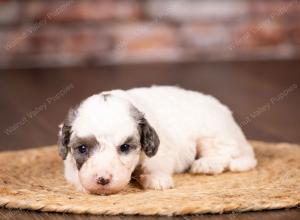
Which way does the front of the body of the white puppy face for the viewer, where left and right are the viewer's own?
facing the viewer and to the left of the viewer
